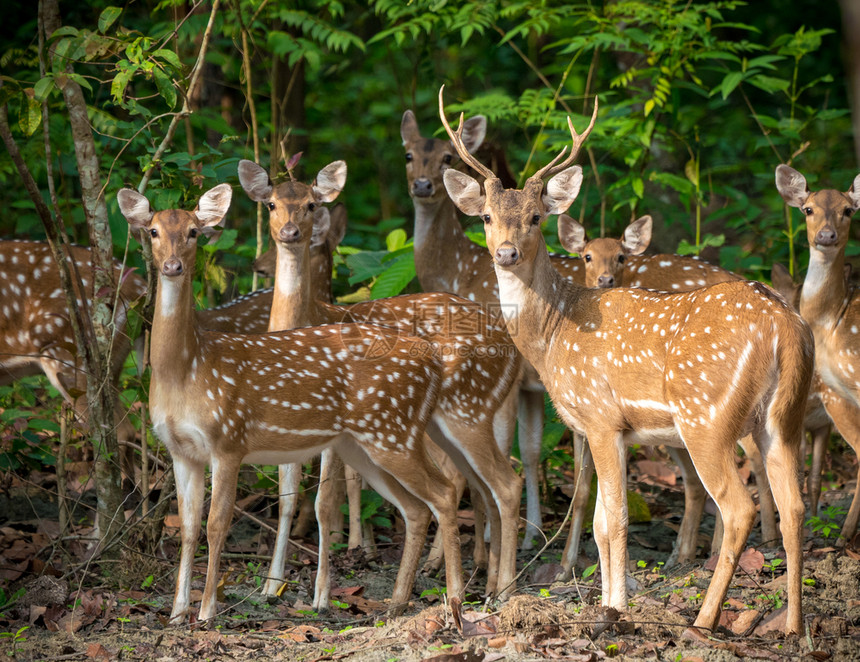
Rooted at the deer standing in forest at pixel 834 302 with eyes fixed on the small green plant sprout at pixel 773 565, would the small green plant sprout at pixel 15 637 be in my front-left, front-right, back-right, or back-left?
front-right

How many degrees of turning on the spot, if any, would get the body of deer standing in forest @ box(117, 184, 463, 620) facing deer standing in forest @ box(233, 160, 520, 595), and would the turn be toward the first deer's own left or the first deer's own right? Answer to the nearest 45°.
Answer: approximately 180°

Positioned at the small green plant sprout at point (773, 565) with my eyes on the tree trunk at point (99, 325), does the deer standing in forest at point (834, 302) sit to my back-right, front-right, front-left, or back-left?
back-right

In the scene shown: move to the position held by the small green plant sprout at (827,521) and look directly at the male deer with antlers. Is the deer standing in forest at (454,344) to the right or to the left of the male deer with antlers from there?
right

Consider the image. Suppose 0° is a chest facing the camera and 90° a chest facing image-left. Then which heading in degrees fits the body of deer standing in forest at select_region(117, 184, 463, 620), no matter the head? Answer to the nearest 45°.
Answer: approximately 45°

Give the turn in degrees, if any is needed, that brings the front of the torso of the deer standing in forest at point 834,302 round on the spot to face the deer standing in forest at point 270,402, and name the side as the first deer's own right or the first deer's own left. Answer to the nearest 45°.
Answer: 0° — it already faces it

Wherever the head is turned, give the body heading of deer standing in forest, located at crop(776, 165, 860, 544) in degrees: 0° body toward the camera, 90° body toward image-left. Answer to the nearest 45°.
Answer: approximately 45°

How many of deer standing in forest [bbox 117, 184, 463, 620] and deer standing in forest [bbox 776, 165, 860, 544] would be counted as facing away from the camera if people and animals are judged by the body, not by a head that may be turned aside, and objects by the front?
0
